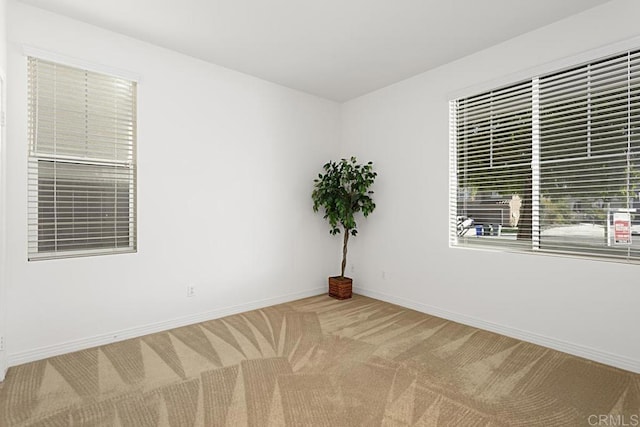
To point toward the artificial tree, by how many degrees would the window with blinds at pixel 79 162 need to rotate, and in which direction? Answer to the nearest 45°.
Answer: approximately 45° to its left

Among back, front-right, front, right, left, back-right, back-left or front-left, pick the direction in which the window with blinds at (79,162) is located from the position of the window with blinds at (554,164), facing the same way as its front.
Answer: front

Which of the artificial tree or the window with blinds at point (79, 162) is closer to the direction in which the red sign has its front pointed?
the window with blinds

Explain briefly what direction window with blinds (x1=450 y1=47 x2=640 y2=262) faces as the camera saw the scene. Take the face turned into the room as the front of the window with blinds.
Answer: facing the viewer and to the left of the viewer

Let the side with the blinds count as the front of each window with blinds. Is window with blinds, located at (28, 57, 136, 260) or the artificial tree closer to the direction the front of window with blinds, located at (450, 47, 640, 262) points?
the window with blinds

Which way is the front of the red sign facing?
toward the camera

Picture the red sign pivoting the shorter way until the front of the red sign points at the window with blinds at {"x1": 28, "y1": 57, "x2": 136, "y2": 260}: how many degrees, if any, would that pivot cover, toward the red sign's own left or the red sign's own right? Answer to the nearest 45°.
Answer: approximately 45° to the red sign's own right

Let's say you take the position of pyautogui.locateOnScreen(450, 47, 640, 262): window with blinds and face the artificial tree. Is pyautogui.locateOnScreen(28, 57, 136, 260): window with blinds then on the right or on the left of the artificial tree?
left

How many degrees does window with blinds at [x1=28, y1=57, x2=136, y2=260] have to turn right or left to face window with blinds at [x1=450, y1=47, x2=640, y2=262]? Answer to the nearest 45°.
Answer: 0° — it already faces it

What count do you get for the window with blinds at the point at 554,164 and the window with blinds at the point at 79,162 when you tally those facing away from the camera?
0

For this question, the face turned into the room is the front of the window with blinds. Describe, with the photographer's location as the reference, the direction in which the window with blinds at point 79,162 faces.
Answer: facing the viewer and to the right of the viewer

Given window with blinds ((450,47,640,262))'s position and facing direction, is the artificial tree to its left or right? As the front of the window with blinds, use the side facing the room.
on its right
